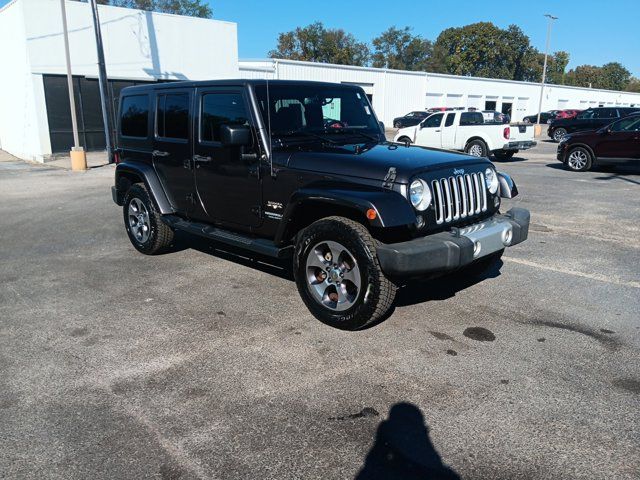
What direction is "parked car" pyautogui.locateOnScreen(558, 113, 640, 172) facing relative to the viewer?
to the viewer's left

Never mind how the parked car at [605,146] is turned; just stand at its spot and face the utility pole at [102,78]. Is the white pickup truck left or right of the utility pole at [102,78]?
right

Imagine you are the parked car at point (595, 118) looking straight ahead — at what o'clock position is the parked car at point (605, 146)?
the parked car at point (605, 146) is roughly at 9 o'clock from the parked car at point (595, 118).

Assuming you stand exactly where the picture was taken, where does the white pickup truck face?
facing away from the viewer and to the left of the viewer

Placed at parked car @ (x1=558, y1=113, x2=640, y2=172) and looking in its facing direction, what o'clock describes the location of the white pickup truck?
The white pickup truck is roughly at 1 o'clock from the parked car.

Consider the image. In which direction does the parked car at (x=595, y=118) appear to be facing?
to the viewer's left

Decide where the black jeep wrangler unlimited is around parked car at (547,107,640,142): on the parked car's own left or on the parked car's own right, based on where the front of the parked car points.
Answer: on the parked car's own left

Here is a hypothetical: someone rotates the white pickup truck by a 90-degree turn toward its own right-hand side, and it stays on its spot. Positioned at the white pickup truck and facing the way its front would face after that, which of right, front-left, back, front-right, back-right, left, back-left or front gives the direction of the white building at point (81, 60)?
back-left

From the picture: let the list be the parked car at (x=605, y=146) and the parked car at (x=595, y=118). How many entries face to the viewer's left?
2

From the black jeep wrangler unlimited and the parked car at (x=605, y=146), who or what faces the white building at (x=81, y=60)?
the parked car

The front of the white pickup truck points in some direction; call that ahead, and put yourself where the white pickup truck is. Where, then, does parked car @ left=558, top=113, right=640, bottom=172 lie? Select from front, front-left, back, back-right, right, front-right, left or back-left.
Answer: back

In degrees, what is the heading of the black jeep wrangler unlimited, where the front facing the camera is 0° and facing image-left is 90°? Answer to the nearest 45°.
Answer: approximately 315°

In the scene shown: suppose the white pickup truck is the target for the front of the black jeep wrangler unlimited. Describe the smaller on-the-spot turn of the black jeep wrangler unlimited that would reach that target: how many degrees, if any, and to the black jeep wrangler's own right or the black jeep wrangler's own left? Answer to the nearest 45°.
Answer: approximately 135° to the black jeep wrangler's own left
